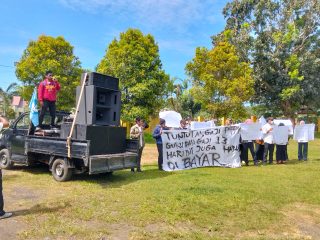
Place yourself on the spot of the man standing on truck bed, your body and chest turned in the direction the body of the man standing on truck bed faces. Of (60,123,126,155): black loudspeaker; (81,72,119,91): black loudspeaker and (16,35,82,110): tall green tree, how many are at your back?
1

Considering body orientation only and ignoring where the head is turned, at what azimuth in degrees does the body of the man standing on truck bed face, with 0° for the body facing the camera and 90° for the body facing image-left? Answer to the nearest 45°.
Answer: approximately 0°

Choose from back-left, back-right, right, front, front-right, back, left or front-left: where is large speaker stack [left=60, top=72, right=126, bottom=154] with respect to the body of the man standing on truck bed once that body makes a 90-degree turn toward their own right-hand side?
back-left

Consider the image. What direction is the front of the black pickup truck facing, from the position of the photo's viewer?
facing away from the viewer and to the left of the viewer

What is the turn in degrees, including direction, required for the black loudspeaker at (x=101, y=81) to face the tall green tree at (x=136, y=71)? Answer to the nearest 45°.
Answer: approximately 135° to its left

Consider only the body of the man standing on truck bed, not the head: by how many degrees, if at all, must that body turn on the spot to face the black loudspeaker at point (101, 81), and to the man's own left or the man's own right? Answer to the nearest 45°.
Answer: approximately 45° to the man's own left
